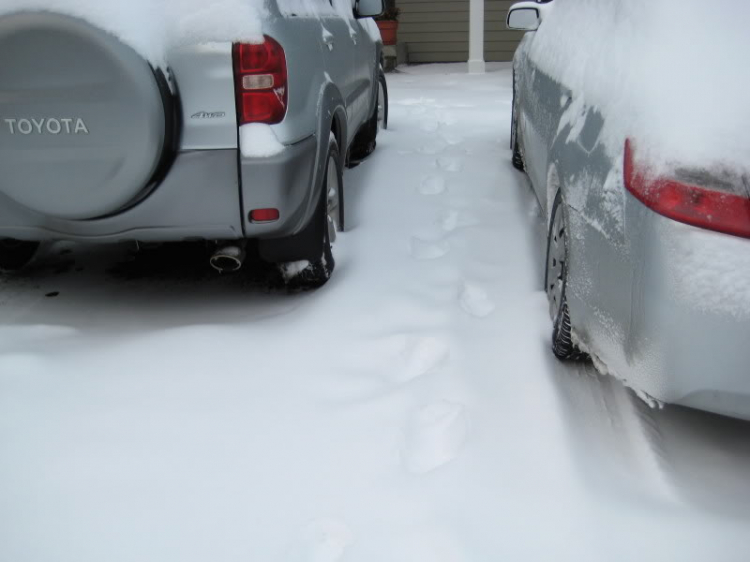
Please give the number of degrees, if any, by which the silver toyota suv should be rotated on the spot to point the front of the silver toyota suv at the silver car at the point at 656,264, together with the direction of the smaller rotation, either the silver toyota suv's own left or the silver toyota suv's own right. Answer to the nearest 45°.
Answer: approximately 90° to the silver toyota suv's own right

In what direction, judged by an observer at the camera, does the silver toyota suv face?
facing away from the viewer and to the right of the viewer

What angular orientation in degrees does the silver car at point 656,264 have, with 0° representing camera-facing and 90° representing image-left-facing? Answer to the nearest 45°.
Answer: approximately 135°
